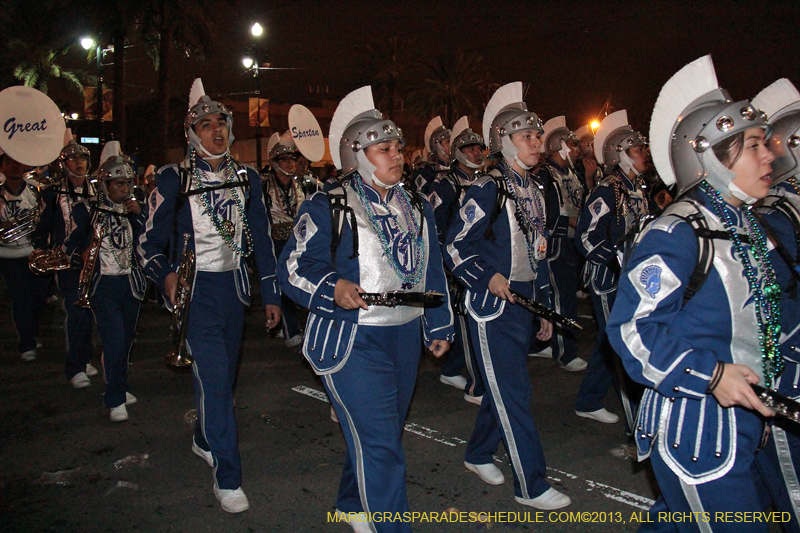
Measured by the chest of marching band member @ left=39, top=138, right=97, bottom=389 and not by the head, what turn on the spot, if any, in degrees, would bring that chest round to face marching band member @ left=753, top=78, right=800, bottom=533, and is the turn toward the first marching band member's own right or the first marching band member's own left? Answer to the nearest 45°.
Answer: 0° — they already face them

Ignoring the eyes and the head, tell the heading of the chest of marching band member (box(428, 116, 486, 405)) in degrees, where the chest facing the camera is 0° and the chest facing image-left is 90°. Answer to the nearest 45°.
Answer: approximately 315°

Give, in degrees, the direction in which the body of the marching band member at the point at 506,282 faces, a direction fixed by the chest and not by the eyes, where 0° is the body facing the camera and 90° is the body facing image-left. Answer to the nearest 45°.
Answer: approximately 315°

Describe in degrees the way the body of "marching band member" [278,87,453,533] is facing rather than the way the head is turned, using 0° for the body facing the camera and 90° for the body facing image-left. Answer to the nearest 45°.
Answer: approximately 315°

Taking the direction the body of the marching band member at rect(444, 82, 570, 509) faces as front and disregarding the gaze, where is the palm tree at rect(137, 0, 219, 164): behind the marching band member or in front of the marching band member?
behind

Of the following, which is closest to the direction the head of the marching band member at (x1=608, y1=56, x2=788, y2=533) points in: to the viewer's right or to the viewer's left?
to the viewer's right
